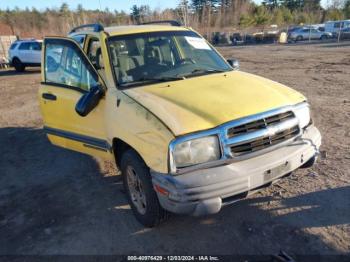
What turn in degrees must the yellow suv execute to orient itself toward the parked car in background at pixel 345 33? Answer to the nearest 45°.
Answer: approximately 90° to its left

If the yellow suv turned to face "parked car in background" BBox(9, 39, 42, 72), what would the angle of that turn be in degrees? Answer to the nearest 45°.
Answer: approximately 180°

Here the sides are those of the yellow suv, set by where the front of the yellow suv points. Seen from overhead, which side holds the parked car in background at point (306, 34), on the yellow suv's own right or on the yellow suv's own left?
on the yellow suv's own left

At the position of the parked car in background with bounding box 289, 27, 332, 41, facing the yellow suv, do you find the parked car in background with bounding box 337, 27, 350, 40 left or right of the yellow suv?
left

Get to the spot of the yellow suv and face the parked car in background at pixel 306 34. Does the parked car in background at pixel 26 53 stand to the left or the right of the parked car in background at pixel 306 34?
left
